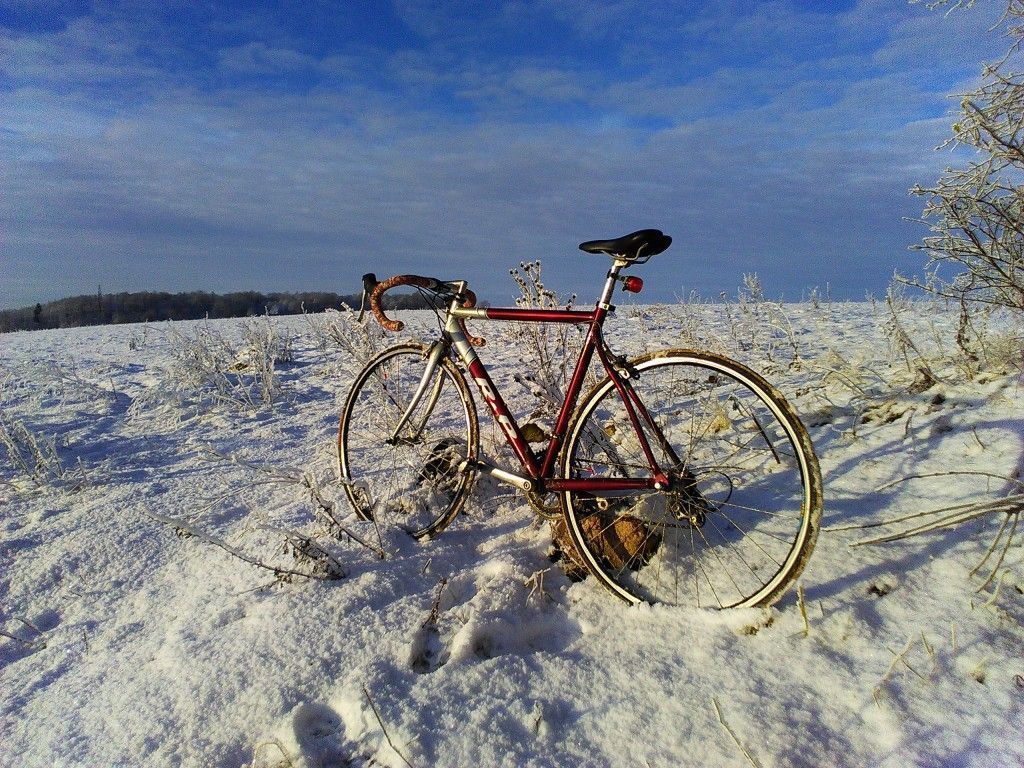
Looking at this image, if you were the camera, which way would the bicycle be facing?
facing away from the viewer and to the left of the viewer

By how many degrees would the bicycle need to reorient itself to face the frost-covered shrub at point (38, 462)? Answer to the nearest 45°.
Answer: approximately 45° to its left

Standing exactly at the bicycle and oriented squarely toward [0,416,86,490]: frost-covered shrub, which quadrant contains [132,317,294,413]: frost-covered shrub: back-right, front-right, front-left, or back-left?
front-right

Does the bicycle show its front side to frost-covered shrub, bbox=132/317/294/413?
yes

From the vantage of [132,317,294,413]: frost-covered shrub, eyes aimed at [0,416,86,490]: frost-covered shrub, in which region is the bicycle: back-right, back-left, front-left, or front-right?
front-left
